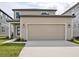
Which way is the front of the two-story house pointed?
toward the camera
